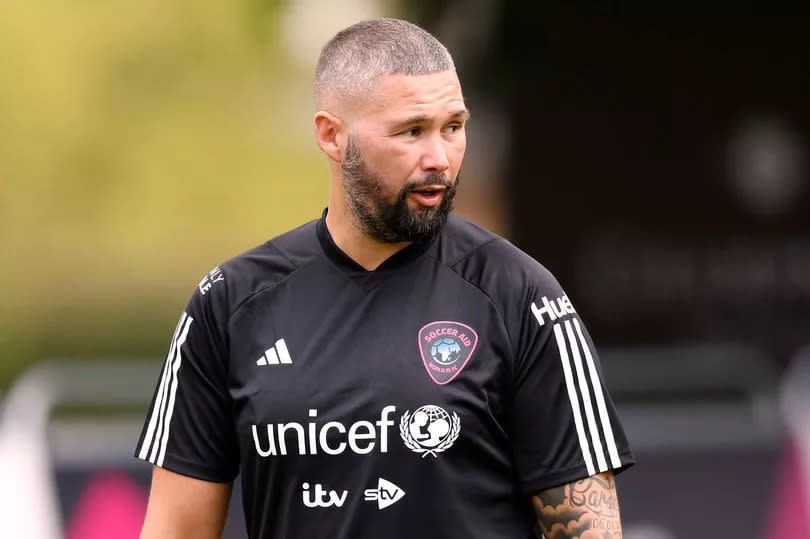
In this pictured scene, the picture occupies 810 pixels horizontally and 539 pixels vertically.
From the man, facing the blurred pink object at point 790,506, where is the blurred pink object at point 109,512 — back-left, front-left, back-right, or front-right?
front-left

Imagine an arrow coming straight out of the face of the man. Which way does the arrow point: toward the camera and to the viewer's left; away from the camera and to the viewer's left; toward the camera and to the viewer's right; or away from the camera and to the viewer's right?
toward the camera and to the viewer's right

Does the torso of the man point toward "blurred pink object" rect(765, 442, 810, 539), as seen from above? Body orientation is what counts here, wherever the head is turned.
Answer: no

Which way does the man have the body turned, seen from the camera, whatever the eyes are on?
toward the camera

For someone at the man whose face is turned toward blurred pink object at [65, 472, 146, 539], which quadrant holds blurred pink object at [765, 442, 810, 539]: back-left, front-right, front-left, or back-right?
front-right

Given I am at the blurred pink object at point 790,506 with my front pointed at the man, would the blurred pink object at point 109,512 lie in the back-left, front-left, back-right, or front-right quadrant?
front-right

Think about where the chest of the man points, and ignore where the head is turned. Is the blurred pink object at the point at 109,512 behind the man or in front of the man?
behind
